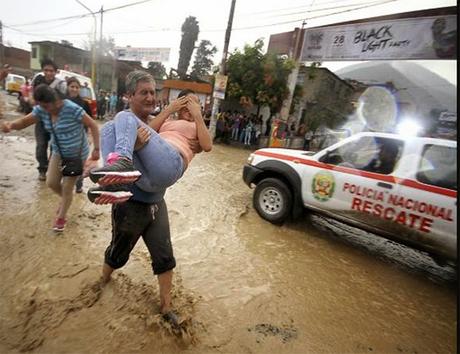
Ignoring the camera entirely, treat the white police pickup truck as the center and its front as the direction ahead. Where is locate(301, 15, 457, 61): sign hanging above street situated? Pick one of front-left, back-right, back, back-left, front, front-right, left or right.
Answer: front-right

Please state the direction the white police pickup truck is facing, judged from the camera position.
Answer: facing away from the viewer and to the left of the viewer

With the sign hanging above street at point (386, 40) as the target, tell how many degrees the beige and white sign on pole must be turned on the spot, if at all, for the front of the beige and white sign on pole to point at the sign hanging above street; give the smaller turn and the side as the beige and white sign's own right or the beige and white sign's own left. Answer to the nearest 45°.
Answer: approximately 90° to the beige and white sign's own left

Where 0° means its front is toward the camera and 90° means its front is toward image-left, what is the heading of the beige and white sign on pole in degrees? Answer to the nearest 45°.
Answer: approximately 0°

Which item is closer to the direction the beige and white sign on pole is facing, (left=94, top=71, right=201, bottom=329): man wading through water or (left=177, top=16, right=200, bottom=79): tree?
the man wading through water

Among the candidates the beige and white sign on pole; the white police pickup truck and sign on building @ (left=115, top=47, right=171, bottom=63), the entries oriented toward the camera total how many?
2

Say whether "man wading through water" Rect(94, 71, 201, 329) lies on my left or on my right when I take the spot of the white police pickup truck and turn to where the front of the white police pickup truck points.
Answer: on my left

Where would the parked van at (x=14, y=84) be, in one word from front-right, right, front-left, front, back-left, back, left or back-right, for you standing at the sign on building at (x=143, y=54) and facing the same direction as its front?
front-right

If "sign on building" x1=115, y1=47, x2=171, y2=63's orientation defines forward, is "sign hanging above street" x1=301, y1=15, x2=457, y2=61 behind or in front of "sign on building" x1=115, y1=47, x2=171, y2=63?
in front

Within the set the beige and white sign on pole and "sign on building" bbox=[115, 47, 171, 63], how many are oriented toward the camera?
2
